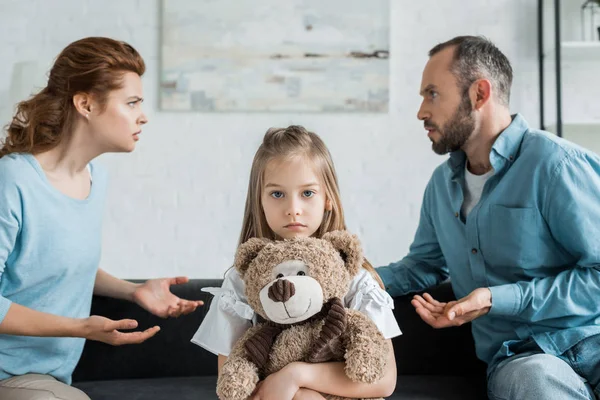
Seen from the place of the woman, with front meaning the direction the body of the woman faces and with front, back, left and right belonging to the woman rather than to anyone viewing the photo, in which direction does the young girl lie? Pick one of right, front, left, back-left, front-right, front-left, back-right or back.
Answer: front

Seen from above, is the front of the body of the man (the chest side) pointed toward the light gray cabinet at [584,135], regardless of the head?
no

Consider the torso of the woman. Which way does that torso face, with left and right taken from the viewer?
facing the viewer and to the right of the viewer

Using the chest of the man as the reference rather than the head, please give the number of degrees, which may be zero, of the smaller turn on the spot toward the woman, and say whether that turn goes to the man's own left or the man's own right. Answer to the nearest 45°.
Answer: approximately 45° to the man's own right

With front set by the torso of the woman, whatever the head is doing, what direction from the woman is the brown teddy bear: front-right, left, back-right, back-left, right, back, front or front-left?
front

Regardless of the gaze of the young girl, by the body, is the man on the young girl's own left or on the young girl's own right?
on the young girl's own left

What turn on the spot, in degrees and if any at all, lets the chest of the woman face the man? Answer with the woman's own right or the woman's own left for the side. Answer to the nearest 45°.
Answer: approximately 45° to the woman's own left

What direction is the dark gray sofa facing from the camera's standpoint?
toward the camera

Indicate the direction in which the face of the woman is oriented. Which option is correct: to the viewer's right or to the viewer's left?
to the viewer's right

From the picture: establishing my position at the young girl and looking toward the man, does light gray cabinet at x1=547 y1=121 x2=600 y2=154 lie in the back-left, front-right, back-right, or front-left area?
front-left

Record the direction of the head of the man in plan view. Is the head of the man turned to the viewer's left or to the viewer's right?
to the viewer's left

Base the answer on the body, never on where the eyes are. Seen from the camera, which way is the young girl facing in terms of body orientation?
toward the camera

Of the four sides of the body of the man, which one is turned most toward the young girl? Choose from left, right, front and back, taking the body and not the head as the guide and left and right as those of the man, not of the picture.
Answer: front
